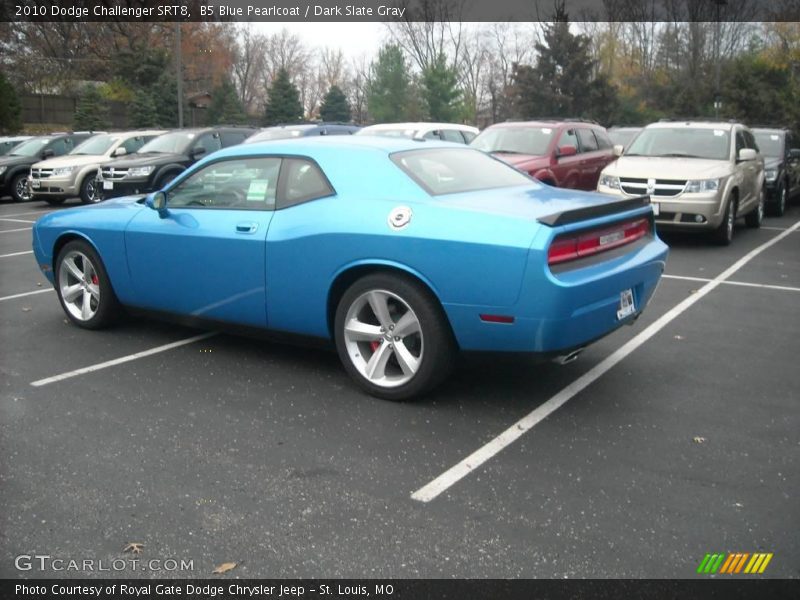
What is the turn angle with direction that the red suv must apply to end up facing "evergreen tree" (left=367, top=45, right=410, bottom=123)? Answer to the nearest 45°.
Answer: approximately 135° to its right

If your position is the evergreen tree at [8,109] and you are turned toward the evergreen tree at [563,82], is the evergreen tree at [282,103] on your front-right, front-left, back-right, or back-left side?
front-left

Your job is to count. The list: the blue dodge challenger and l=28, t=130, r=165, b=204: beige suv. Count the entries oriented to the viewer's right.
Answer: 0

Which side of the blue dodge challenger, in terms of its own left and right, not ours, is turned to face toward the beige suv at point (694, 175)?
right

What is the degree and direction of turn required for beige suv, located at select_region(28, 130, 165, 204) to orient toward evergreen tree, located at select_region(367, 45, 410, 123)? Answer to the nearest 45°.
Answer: approximately 180°

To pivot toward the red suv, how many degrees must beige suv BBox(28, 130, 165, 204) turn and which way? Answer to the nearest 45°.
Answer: approximately 90° to its left

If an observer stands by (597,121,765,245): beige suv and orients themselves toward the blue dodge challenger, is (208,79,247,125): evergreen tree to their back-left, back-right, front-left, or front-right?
back-right

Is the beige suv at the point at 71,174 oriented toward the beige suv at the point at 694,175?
no

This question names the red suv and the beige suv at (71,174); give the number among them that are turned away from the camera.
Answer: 0

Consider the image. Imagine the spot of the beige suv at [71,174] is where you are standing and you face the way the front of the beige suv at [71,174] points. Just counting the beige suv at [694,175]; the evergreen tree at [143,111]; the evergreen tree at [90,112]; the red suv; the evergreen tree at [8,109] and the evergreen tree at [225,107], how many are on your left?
2

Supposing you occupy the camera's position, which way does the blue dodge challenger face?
facing away from the viewer and to the left of the viewer

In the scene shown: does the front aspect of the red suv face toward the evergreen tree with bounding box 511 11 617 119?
no

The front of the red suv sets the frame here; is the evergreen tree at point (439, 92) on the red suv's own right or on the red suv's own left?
on the red suv's own right

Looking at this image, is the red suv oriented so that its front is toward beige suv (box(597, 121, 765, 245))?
no

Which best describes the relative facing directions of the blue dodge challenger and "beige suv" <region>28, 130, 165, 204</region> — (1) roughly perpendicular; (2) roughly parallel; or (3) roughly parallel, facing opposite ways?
roughly perpendicular

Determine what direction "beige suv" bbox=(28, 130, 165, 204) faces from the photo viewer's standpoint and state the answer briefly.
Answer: facing the viewer and to the left of the viewer

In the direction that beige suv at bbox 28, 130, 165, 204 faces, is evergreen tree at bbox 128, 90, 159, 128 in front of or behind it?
behind
